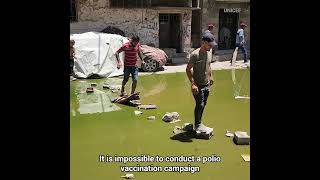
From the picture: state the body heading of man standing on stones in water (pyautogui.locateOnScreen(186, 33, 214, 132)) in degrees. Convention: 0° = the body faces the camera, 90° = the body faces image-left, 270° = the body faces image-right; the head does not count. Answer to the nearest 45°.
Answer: approximately 315°

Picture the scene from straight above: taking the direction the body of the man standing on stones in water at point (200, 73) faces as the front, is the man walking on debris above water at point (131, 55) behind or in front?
behind

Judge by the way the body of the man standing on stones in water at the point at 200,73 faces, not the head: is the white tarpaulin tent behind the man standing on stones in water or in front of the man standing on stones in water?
behind

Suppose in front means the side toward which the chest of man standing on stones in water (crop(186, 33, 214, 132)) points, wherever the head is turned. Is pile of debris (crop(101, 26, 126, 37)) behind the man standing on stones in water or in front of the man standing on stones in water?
behind

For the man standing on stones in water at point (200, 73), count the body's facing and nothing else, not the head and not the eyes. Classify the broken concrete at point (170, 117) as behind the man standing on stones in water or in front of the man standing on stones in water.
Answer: behind
